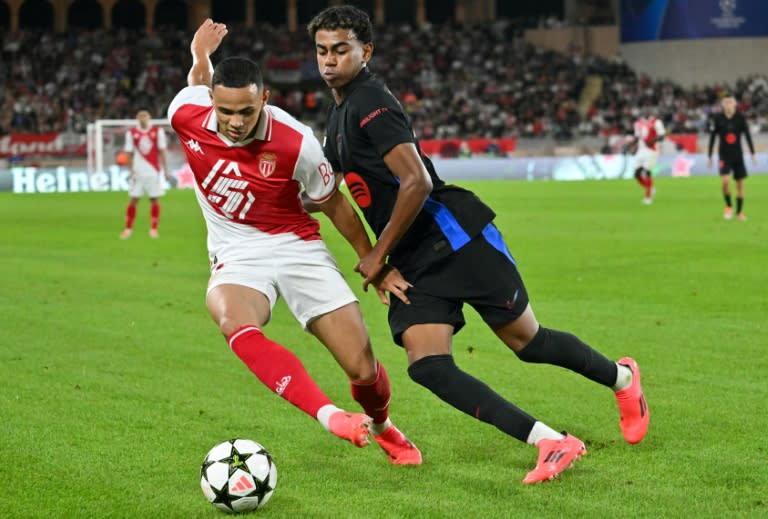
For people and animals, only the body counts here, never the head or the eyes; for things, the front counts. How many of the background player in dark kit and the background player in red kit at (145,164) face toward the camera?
2

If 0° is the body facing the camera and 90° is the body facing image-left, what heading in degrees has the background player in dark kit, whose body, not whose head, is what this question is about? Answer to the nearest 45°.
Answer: approximately 0°

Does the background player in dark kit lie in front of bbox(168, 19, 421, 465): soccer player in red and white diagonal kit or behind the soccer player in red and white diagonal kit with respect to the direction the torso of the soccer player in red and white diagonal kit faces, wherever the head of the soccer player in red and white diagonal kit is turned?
behind

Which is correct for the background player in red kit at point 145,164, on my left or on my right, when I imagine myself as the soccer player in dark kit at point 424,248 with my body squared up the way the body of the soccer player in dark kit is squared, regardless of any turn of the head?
on my right

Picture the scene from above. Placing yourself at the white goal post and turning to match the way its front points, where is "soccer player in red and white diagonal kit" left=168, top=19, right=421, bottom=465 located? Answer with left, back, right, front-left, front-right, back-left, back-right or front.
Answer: front

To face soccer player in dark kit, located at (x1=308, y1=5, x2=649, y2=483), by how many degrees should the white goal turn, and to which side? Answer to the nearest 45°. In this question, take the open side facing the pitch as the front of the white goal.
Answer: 0° — it already faces them

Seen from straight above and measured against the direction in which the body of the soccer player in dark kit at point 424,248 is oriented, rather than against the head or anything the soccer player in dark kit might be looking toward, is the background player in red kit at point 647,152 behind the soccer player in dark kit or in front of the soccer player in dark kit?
behind

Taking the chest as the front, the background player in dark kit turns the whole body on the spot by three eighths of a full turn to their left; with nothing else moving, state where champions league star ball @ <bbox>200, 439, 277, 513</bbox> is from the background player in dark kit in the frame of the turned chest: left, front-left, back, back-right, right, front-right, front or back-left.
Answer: back-right

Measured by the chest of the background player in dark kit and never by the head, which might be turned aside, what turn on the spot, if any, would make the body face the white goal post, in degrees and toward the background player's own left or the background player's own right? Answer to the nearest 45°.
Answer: approximately 135° to the background player's own right

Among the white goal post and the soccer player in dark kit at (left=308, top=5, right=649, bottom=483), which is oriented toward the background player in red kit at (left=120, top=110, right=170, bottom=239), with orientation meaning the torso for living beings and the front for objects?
the white goal post

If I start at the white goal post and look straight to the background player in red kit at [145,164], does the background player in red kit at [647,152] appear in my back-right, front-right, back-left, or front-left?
front-left

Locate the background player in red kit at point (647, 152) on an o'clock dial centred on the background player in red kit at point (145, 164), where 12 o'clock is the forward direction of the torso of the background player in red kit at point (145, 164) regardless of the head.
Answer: the background player in red kit at point (647, 152) is roughly at 8 o'clock from the background player in red kit at point (145, 164).

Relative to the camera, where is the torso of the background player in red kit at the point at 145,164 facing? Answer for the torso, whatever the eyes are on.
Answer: toward the camera

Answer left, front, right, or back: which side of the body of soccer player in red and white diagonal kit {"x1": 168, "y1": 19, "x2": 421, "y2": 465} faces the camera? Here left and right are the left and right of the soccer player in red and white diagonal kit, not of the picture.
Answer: front

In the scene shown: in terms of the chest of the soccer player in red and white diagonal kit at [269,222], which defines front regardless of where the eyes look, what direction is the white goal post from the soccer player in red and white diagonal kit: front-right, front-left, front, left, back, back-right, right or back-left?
back

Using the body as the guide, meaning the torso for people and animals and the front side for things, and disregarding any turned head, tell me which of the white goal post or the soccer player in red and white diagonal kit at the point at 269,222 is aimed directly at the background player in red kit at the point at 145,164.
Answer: the white goal post

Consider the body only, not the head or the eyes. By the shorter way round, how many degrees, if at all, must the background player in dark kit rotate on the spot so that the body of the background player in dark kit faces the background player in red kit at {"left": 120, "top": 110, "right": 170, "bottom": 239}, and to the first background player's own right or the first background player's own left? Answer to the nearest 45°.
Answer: approximately 45° to the first background player's own right
